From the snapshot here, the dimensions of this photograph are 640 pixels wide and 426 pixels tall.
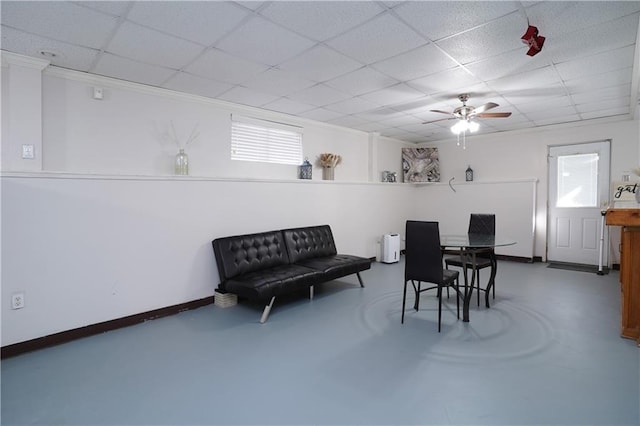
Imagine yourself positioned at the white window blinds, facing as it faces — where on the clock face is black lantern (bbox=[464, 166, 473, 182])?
The black lantern is roughly at 10 o'clock from the white window blinds.

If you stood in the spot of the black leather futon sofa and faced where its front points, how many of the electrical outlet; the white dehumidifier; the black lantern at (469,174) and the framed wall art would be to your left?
3

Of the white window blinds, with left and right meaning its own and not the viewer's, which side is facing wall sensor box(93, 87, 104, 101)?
right

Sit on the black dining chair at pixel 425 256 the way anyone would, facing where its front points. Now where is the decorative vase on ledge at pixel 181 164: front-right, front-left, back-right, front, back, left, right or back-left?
back-left

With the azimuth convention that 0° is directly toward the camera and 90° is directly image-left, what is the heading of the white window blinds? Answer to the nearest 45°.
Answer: approximately 315°

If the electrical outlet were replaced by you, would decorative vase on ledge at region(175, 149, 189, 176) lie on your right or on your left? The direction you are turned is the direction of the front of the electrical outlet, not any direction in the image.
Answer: on your left

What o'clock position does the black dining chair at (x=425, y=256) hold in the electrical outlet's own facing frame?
The black dining chair is roughly at 10 o'clock from the electrical outlet.

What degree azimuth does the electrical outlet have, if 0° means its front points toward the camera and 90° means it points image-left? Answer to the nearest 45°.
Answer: approximately 0°

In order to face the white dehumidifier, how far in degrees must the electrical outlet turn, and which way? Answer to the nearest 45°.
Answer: approximately 90° to its left

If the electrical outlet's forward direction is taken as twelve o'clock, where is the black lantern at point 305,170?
The black lantern is roughly at 9 o'clock from the electrical outlet.

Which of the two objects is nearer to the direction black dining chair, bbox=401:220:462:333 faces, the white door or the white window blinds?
the white door

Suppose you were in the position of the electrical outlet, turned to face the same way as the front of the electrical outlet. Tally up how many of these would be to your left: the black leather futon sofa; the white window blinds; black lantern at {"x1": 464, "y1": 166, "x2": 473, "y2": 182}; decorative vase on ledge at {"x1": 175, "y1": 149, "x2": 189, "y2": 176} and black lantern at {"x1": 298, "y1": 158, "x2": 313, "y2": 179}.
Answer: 5

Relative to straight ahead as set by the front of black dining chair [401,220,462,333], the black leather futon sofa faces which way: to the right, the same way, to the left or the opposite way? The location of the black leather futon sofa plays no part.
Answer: to the right

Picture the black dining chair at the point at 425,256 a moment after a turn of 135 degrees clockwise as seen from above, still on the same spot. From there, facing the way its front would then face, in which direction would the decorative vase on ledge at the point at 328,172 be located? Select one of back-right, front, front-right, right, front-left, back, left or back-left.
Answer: back-right

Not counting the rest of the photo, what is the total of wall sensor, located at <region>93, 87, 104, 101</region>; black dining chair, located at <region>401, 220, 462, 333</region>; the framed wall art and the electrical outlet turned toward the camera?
3

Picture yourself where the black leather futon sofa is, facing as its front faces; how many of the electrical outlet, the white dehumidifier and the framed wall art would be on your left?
2

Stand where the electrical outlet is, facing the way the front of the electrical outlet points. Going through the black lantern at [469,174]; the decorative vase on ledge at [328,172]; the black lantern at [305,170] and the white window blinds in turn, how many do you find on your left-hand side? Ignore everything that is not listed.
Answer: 4
